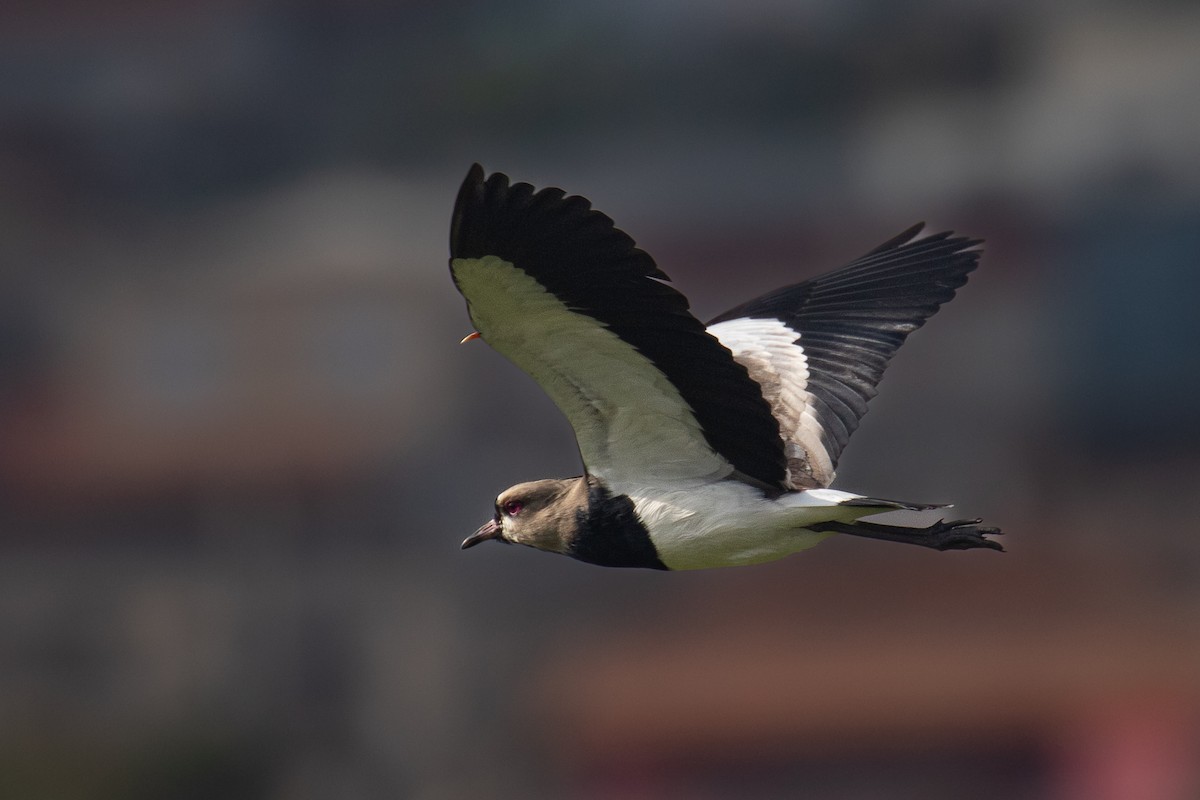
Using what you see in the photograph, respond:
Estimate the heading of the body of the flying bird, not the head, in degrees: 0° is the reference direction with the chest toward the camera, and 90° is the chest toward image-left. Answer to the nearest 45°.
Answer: approximately 90°
